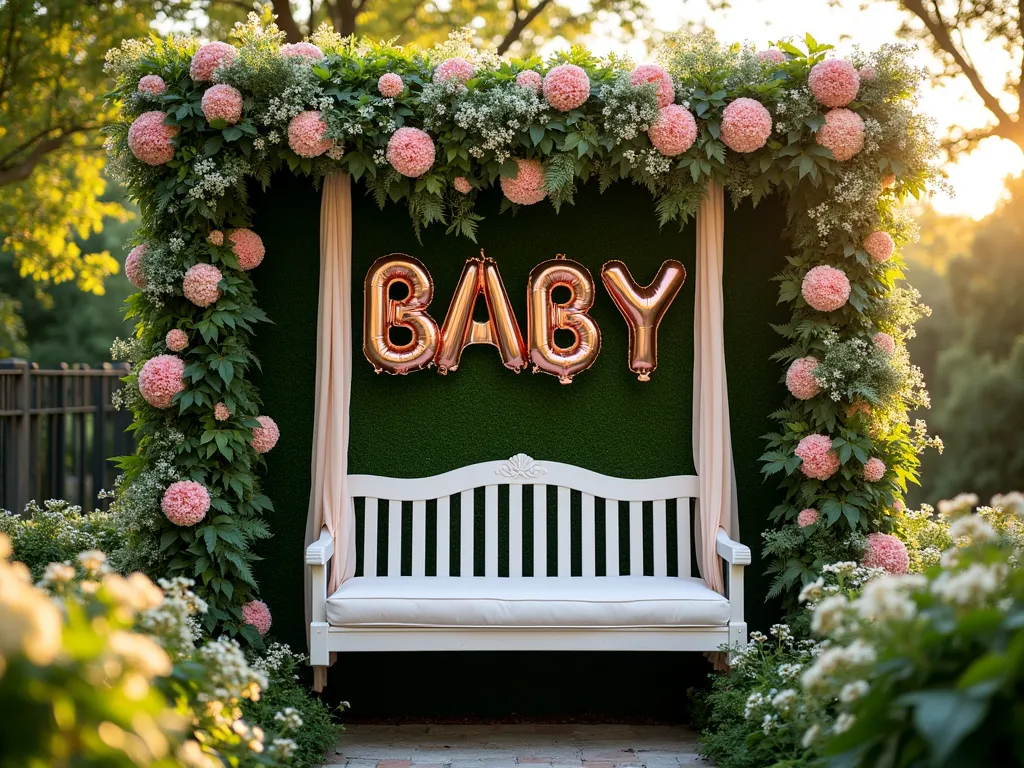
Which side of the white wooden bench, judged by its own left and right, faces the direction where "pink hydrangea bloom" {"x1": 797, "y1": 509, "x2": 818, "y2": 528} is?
left

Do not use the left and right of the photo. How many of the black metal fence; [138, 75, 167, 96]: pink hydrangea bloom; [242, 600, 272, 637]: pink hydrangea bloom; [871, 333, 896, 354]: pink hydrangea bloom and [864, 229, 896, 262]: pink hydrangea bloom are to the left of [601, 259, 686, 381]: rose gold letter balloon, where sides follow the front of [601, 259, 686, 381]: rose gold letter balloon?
2

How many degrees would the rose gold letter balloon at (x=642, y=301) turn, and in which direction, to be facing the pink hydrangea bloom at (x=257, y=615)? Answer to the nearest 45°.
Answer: approximately 90° to its right

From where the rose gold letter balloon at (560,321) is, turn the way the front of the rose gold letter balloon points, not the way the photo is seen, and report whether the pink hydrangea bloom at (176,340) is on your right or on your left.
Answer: on your right

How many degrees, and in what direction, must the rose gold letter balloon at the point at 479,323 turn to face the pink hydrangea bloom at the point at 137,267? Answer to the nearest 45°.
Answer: approximately 90° to its right

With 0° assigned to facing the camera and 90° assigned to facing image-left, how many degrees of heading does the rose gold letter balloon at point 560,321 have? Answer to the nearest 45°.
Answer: approximately 0°

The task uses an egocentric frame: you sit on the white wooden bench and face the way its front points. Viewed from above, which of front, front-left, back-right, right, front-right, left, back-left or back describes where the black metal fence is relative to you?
back-right

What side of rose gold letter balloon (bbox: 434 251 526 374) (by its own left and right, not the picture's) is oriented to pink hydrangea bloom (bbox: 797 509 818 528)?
left

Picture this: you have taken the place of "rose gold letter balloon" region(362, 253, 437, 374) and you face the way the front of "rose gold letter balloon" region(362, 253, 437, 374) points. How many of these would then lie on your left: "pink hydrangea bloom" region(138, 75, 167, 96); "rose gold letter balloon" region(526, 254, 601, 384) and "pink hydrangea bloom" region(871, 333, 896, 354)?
2

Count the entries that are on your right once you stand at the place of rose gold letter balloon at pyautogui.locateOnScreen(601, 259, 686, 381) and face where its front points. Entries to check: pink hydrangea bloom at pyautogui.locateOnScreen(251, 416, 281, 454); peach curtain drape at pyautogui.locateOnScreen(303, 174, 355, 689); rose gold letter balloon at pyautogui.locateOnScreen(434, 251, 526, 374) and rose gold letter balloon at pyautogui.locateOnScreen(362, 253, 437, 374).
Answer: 4
